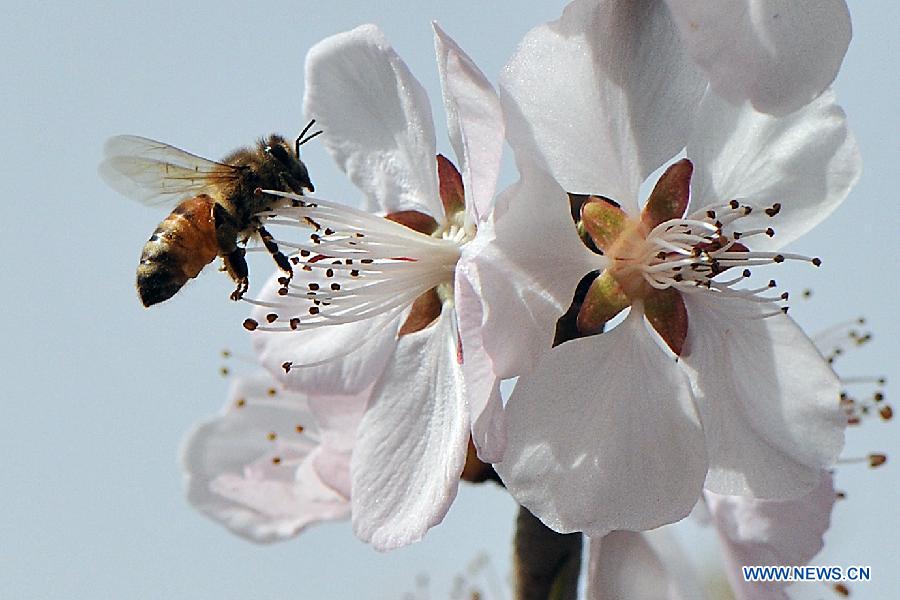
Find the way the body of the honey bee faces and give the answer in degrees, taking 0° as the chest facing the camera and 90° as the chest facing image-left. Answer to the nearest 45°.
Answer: approximately 270°
